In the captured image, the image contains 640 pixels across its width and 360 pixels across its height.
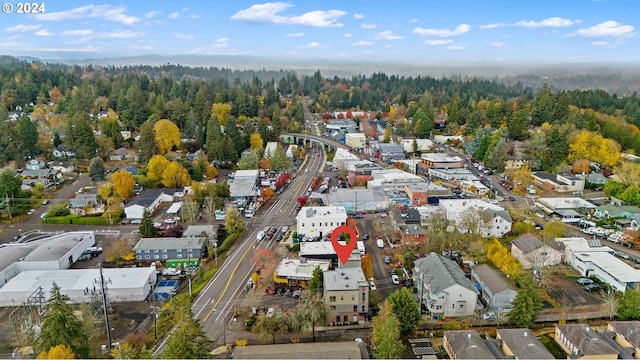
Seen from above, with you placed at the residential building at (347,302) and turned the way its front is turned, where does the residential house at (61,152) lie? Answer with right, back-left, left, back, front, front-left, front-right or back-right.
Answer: back-right

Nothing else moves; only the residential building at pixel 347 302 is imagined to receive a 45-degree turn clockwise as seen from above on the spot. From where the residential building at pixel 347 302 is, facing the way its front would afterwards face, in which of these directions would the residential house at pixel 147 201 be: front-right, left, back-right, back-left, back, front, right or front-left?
right

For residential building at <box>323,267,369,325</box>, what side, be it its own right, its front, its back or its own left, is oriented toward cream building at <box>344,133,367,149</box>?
back

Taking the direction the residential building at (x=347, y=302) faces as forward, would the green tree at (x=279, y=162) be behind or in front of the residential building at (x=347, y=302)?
behind

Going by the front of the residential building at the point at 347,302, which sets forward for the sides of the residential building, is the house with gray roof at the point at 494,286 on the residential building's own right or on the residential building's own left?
on the residential building's own left

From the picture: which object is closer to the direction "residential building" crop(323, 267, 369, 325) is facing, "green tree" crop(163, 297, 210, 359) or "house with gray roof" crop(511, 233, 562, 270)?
the green tree

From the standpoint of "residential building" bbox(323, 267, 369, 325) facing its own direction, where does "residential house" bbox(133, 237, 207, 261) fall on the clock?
"residential house" bbox(133, 237, 207, 261) is roughly at 4 o'clock from "residential building" bbox(323, 267, 369, 325).

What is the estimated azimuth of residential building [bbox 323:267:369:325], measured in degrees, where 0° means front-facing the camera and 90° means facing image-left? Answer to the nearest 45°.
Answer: approximately 0°

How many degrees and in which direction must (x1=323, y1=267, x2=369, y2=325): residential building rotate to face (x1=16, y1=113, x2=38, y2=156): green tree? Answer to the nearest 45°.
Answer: approximately 135° to its right

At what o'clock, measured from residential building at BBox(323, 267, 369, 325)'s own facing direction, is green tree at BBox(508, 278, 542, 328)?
The green tree is roughly at 9 o'clock from the residential building.

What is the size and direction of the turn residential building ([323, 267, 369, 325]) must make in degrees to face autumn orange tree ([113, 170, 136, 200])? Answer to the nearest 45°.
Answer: approximately 135° to its right
